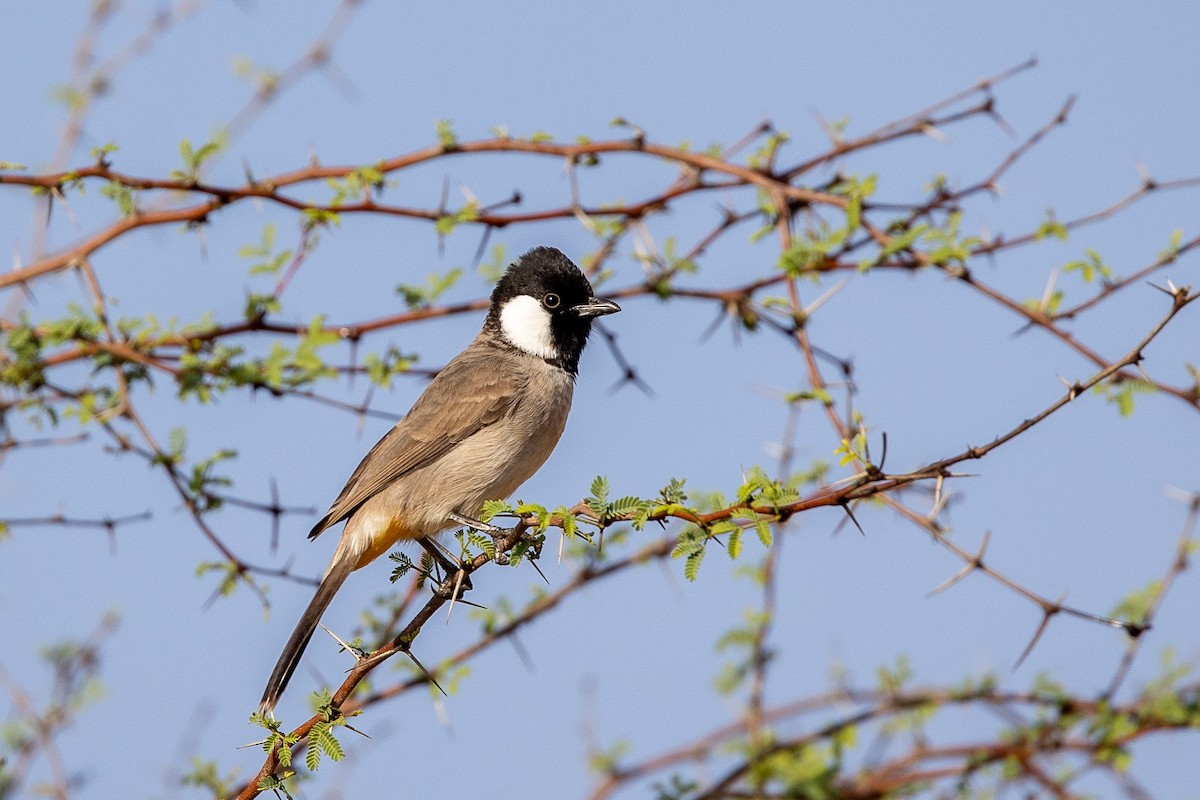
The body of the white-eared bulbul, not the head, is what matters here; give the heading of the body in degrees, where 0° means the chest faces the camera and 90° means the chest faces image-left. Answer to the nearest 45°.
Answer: approximately 270°

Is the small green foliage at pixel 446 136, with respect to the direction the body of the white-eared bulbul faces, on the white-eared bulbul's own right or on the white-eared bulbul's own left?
on the white-eared bulbul's own right
